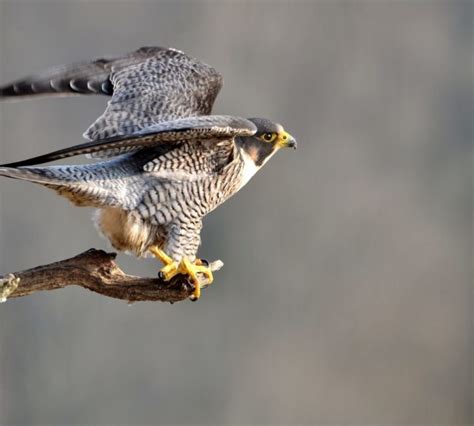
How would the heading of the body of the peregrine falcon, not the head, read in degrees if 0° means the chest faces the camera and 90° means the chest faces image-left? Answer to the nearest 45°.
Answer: approximately 270°
